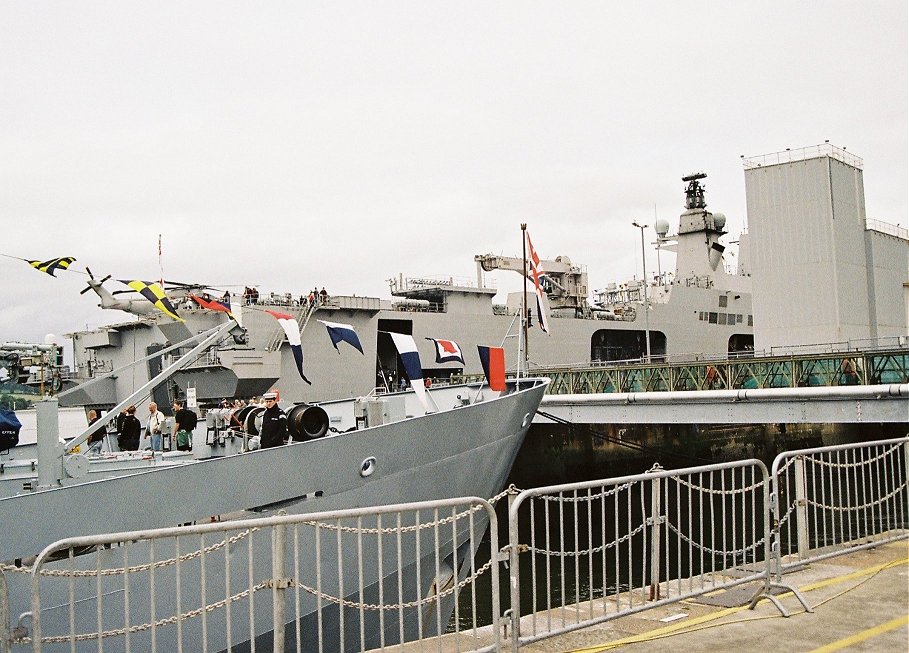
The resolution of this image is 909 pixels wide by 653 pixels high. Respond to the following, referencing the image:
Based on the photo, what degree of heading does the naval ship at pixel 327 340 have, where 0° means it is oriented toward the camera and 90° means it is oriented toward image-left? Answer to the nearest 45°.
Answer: approximately 225°

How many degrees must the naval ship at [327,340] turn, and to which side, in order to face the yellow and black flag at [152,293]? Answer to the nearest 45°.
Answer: approximately 135° to its right

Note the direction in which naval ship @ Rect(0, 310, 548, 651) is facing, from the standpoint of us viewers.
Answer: facing away from the viewer and to the right of the viewer

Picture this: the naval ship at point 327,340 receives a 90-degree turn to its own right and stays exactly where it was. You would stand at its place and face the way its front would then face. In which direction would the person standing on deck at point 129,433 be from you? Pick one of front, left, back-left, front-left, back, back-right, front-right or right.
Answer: front-right

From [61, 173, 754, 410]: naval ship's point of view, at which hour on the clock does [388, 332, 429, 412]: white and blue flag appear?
The white and blue flag is roughly at 4 o'clock from the naval ship.

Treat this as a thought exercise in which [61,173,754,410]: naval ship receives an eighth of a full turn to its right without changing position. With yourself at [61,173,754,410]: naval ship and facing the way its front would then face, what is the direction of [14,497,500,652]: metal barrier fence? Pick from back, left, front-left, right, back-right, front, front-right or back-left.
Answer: right

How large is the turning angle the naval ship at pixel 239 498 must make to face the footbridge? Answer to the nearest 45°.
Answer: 0° — it already faces it

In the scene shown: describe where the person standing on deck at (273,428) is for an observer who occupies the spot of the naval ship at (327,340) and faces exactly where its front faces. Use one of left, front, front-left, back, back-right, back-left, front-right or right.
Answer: back-right

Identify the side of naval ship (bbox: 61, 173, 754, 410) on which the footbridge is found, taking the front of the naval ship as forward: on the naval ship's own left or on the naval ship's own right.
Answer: on the naval ship's own right

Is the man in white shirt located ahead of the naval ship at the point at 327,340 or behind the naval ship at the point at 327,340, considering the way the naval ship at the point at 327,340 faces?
behind

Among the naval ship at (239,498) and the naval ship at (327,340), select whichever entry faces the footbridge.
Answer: the naval ship at (239,498)
